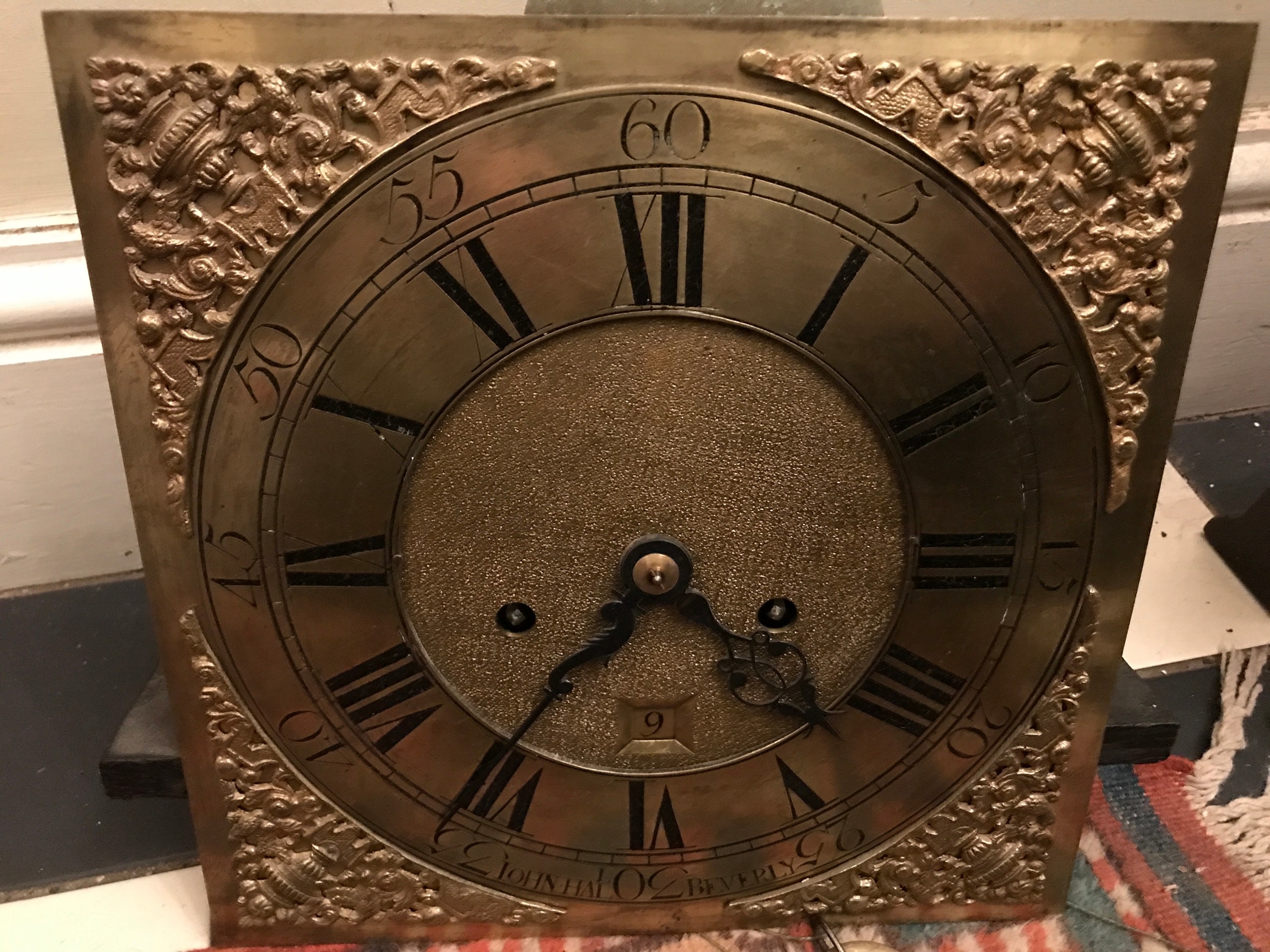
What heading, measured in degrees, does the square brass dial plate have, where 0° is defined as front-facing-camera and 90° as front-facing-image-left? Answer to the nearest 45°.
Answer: approximately 0°
